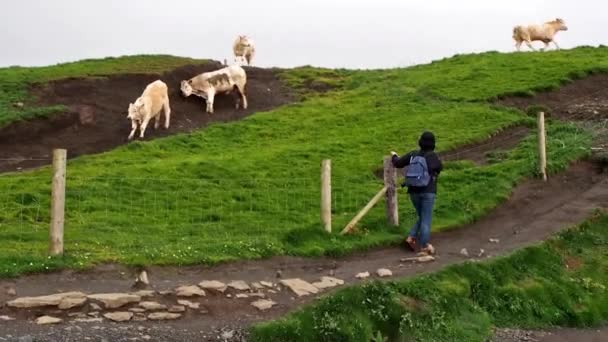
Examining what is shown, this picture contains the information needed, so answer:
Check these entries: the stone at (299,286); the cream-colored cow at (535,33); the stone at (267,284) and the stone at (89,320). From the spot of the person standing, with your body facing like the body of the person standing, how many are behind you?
3

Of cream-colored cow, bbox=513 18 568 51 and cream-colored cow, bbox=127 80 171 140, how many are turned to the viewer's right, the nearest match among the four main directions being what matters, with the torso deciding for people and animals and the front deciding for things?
1

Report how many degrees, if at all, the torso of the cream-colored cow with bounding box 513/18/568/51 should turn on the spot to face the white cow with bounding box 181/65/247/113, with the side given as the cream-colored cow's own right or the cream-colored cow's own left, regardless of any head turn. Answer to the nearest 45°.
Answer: approximately 135° to the cream-colored cow's own right

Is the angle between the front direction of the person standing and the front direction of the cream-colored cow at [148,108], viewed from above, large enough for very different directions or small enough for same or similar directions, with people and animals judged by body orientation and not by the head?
very different directions

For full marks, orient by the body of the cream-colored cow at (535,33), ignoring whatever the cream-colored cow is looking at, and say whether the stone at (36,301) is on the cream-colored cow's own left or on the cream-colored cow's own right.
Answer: on the cream-colored cow's own right

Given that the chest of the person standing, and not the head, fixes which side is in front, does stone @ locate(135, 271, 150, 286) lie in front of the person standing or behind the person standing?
behind

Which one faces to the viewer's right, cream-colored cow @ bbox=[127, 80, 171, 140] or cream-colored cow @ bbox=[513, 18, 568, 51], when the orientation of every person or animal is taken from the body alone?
cream-colored cow @ bbox=[513, 18, 568, 51]

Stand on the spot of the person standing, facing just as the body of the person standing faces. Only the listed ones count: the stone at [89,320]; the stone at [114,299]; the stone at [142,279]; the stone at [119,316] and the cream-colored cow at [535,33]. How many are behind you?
4

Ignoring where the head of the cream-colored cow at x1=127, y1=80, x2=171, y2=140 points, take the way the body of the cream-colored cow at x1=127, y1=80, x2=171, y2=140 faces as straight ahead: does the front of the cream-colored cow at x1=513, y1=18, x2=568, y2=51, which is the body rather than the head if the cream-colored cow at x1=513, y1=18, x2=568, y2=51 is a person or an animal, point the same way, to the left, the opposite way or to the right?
to the left

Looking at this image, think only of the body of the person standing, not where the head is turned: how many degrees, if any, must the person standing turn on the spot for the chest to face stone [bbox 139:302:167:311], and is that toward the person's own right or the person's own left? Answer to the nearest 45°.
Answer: approximately 180°

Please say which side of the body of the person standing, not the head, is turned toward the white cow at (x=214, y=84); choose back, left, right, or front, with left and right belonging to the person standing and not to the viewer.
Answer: left

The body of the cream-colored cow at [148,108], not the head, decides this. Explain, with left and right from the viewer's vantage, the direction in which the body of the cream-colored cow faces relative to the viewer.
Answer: facing the viewer and to the left of the viewer

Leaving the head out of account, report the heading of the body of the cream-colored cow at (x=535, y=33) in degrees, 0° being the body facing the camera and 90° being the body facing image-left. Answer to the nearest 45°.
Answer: approximately 270°

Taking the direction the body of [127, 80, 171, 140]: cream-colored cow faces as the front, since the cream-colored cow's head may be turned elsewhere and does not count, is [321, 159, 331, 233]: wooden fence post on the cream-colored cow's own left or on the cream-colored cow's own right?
on the cream-colored cow's own left
